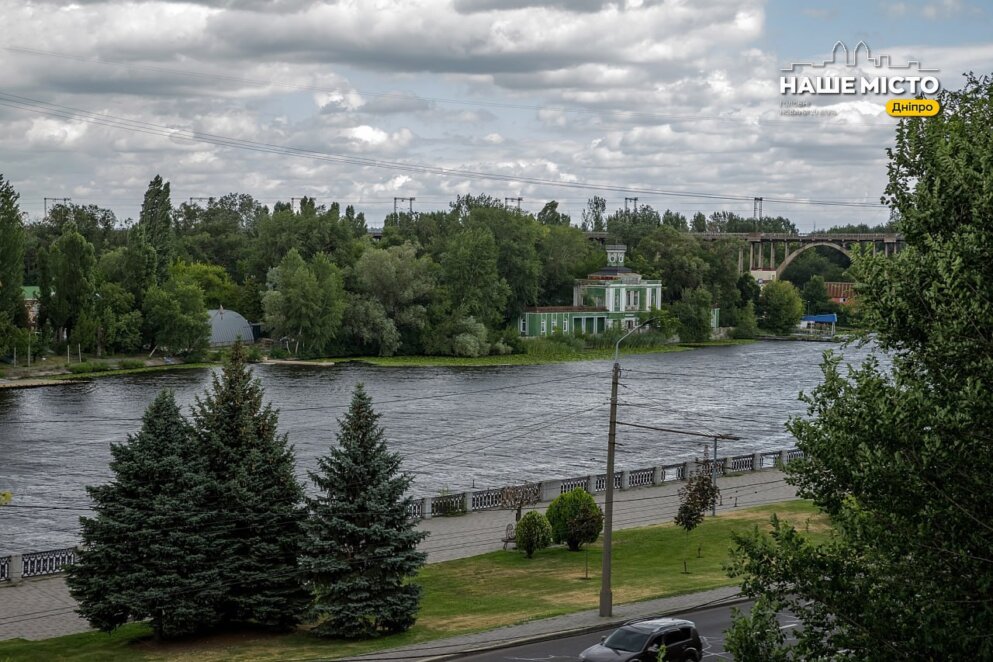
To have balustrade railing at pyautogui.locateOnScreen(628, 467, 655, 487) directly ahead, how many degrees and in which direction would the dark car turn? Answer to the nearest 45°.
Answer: approximately 135° to its right

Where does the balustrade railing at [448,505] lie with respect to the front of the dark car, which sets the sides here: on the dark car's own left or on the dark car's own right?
on the dark car's own right

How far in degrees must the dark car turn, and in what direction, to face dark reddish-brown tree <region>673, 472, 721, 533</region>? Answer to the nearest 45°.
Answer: approximately 135° to its right

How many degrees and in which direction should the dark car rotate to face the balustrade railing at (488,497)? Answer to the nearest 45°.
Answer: approximately 135° to its right

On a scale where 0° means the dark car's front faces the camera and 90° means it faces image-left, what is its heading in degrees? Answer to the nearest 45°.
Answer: approximately 45°

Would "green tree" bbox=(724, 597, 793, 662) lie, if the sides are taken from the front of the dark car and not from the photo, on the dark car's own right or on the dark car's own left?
on the dark car's own left

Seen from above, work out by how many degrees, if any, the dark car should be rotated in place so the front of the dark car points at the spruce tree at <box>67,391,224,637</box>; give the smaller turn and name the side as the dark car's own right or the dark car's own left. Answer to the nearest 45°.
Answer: approximately 45° to the dark car's own right

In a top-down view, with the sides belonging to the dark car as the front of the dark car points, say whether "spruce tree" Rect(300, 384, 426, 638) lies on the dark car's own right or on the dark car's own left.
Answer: on the dark car's own right

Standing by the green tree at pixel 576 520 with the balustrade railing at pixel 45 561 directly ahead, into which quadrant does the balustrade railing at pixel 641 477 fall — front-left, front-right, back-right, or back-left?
back-right

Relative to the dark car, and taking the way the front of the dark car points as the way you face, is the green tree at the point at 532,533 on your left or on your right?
on your right
